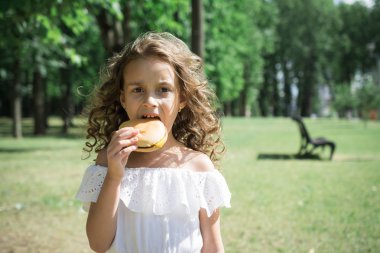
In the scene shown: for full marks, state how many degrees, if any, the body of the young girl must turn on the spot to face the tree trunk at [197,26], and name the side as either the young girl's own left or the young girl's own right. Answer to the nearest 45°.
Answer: approximately 180°

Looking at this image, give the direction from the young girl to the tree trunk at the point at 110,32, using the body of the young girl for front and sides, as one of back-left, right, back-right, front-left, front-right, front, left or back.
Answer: back

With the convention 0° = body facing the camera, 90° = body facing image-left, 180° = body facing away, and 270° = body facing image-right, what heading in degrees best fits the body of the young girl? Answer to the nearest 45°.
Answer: approximately 0°
